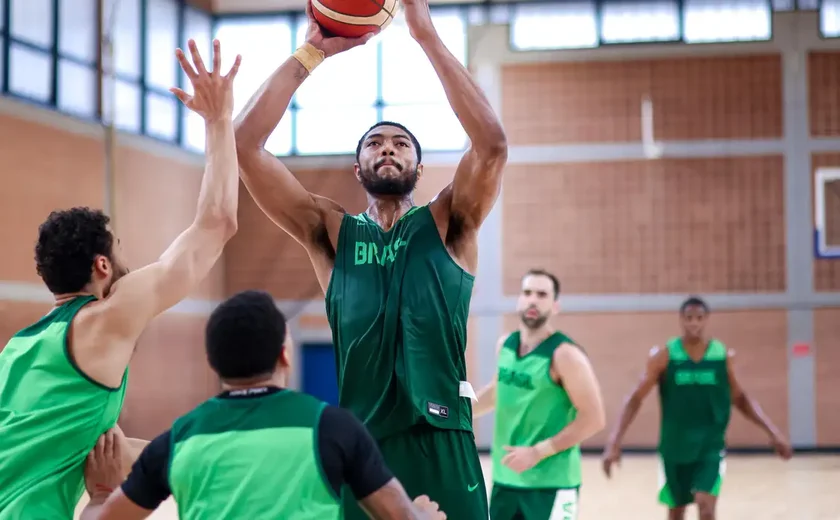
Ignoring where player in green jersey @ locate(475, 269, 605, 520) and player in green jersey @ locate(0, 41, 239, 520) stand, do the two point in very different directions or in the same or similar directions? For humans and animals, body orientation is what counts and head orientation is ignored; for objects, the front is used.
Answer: very different directions

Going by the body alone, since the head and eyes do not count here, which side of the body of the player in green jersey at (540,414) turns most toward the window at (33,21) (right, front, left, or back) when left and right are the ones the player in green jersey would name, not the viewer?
right

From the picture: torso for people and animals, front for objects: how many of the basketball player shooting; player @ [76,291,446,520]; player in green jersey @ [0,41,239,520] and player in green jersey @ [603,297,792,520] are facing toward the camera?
2

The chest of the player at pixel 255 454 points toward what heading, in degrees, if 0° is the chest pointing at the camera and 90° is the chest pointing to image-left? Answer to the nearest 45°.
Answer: approximately 180°

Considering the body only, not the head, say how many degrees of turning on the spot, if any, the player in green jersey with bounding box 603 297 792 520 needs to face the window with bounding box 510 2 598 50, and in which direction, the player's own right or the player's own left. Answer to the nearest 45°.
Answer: approximately 180°

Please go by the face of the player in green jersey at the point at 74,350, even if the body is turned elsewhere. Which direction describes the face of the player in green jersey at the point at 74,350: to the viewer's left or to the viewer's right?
to the viewer's right

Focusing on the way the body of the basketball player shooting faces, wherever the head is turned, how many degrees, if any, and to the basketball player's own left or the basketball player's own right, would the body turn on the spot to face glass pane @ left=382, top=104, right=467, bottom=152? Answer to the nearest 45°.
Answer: approximately 180°

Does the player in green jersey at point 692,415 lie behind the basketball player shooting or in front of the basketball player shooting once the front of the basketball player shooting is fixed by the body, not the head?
behind

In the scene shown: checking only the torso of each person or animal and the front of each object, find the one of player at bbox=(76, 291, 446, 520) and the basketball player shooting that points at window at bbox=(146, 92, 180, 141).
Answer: the player

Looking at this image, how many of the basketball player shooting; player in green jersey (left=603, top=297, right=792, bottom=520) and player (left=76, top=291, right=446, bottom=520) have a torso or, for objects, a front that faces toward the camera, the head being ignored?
2

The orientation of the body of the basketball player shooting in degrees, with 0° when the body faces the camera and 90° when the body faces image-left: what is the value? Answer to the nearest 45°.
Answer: approximately 0°

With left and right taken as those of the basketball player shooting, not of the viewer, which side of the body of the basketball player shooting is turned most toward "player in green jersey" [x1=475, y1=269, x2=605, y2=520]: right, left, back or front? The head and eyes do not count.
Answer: back

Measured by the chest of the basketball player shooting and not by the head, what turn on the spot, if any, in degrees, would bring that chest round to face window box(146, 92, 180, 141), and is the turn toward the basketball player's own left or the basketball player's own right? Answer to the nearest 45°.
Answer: approximately 180°

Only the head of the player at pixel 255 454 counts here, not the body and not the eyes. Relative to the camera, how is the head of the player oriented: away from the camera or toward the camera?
away from the camera
